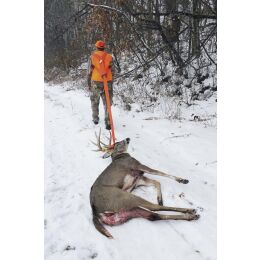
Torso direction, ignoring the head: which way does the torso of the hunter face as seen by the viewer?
away from the camera

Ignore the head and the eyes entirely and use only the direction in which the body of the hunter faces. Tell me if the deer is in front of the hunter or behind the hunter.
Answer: behind
